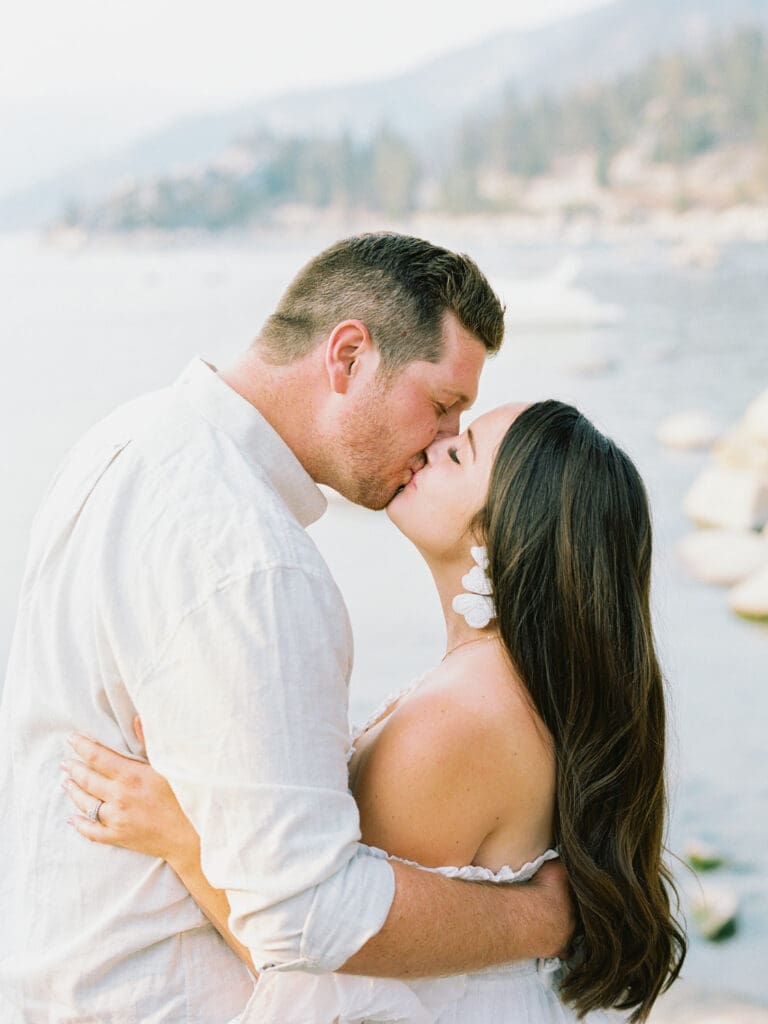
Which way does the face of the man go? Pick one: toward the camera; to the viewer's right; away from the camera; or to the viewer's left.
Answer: to the viewer's right

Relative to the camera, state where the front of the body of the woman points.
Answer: to the viewer's left

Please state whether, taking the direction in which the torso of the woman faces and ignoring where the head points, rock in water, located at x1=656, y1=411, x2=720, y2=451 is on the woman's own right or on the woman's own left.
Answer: on the woman's own right

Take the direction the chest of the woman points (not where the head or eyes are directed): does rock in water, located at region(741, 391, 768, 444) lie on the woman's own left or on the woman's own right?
on the woman's own right

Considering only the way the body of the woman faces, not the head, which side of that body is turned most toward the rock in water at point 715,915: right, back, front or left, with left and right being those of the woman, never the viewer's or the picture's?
right

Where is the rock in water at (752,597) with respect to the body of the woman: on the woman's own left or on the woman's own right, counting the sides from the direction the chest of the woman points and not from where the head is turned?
on the woman's own right
